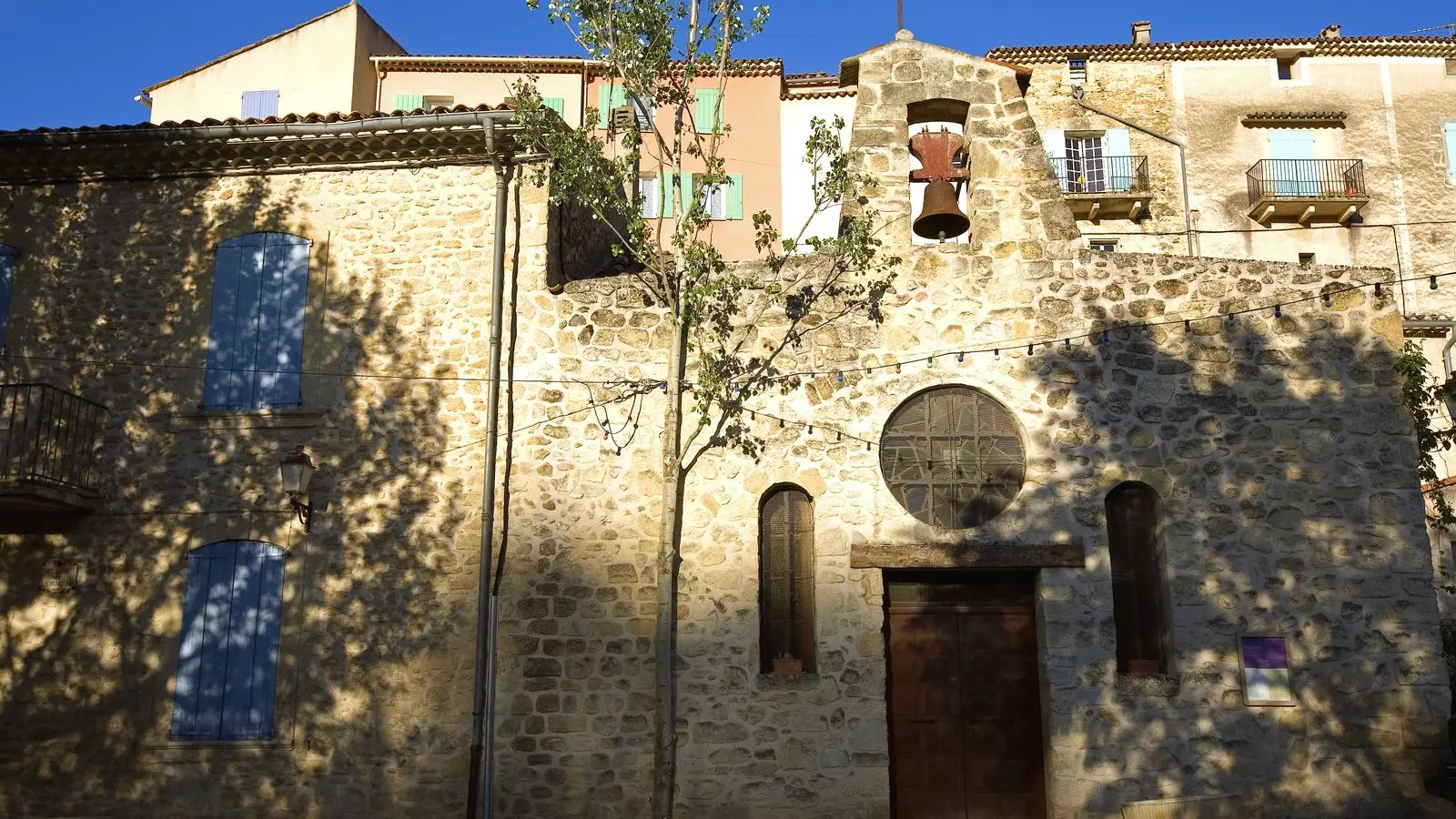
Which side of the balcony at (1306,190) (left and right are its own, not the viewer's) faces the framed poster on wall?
front

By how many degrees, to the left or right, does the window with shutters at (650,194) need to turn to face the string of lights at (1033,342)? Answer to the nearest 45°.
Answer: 0° — it already faces it

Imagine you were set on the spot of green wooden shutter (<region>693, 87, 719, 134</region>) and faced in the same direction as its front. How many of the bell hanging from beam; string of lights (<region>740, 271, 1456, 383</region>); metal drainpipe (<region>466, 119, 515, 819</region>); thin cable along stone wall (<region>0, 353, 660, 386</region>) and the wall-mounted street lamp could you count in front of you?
5

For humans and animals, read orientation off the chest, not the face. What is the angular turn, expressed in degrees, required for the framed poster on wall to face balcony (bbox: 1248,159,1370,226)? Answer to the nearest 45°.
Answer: approximately 180°

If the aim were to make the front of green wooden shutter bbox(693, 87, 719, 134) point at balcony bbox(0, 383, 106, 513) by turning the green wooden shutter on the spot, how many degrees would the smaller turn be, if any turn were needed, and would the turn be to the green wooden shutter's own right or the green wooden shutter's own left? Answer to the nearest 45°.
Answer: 0° — it already faces it

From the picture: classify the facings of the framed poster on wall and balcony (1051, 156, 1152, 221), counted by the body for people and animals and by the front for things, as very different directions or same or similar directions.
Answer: same or similar directions

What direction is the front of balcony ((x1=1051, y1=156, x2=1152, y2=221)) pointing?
toward the camera

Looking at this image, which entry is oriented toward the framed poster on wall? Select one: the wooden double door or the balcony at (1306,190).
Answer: the balcony

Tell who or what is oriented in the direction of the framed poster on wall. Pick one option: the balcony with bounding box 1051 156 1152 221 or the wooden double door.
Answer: the balcony

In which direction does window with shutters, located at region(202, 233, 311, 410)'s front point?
toward the camera

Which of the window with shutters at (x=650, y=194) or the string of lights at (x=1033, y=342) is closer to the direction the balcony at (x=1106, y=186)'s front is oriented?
the string of lights

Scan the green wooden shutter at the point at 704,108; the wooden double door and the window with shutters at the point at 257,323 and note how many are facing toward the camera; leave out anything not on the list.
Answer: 3

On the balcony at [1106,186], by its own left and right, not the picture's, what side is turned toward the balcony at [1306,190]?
left

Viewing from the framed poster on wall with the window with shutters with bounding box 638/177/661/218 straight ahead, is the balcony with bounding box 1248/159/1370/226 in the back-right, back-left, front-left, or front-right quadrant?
front-right
